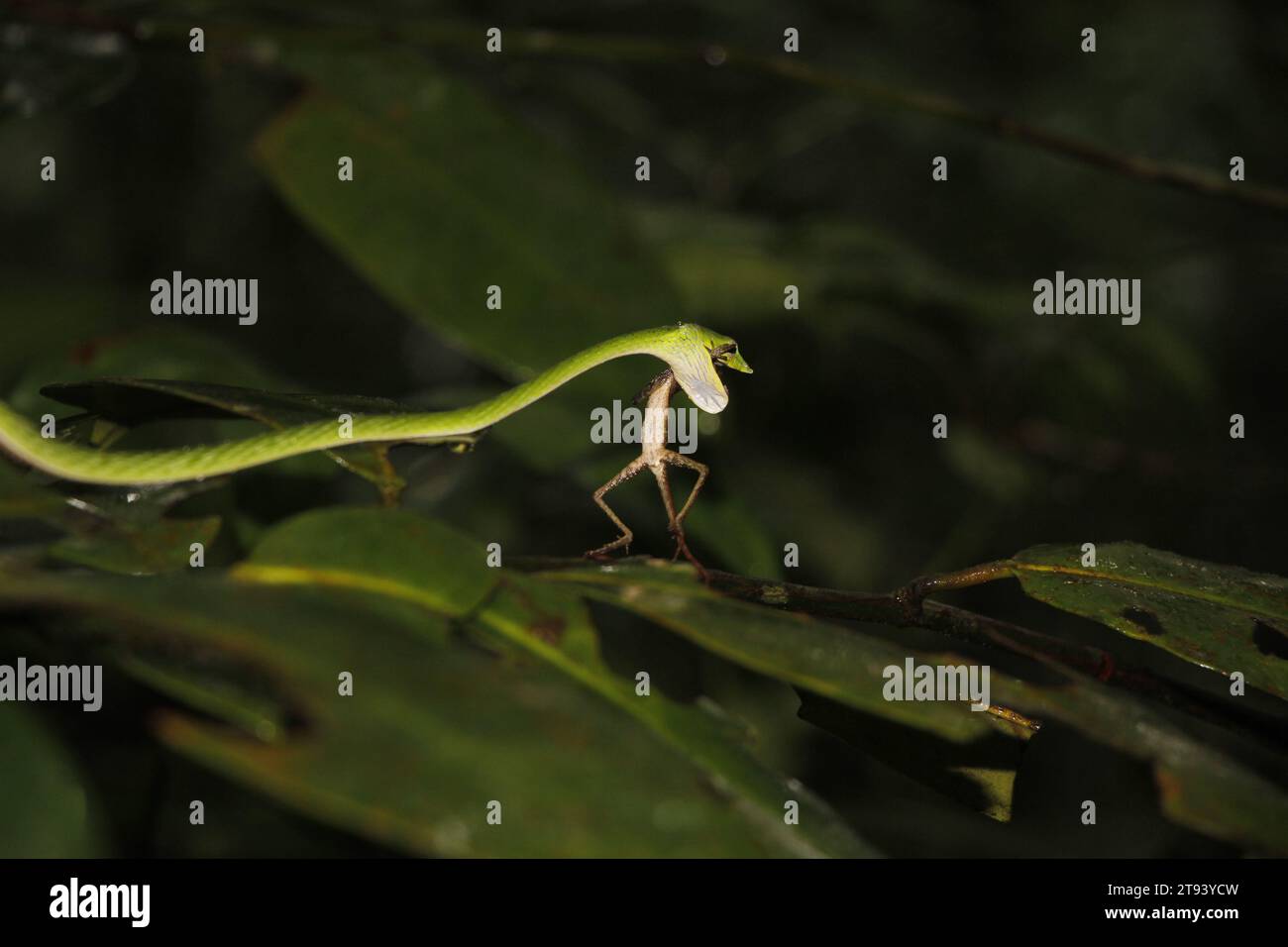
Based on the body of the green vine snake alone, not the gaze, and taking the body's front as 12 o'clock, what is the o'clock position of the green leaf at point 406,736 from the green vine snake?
The green leaf is roughly at 3 o'clock from the green vine snake.

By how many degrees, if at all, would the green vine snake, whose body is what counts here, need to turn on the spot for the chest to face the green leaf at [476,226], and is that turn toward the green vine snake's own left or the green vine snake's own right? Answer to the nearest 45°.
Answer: approximately 90° to the green vine snake's own left

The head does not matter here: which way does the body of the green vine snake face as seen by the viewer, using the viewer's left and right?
facing to the right of the viewer
